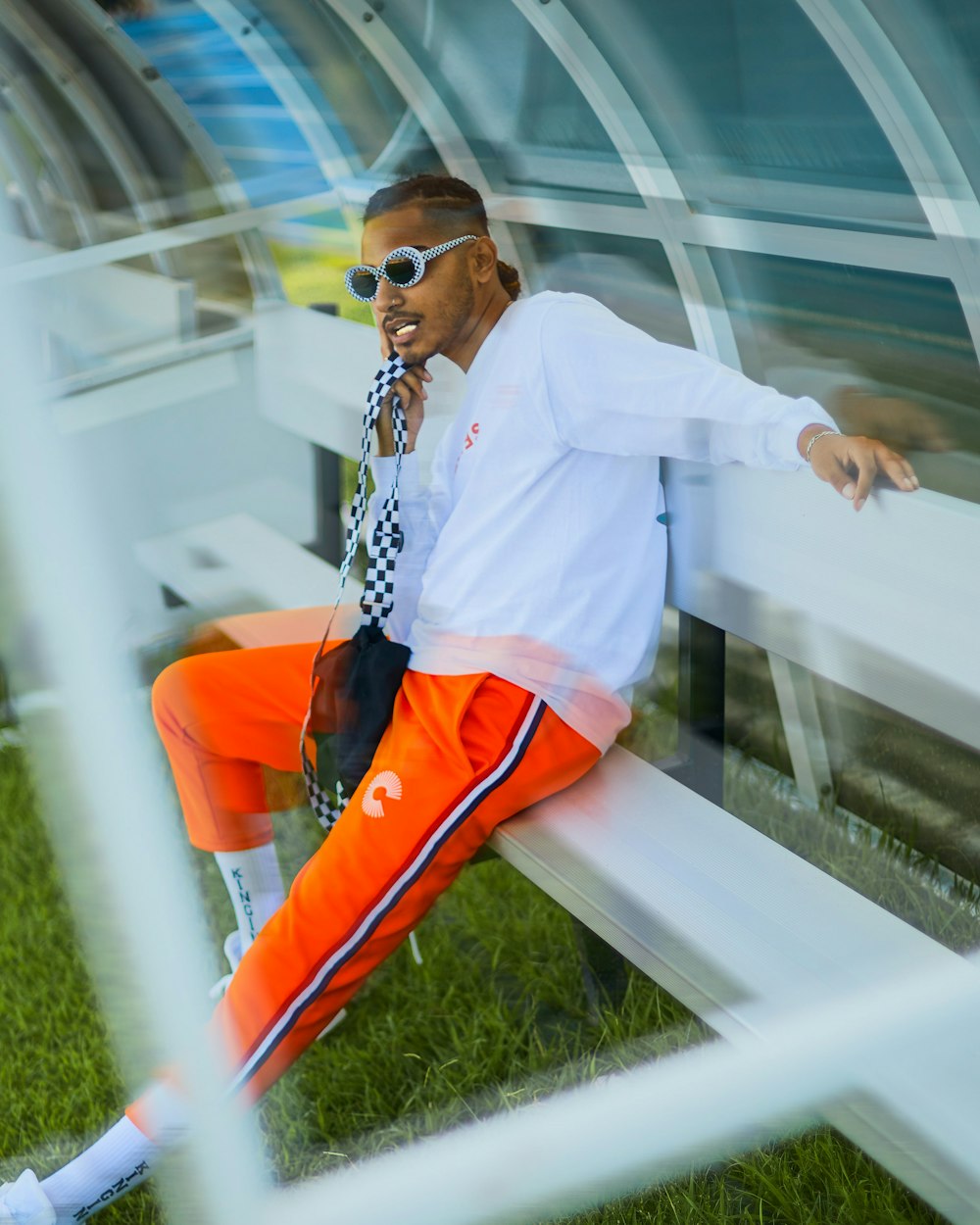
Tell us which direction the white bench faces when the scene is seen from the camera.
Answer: facing the viewer and to the left of the viewer

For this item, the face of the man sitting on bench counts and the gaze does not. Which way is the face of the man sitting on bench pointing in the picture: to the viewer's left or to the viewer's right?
to the viewer's left
